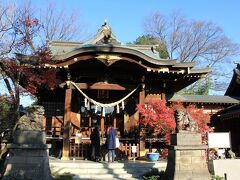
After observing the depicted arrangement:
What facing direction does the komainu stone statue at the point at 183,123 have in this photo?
to the viewer's left

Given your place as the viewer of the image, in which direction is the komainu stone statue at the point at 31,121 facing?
facing to the right of the viewer

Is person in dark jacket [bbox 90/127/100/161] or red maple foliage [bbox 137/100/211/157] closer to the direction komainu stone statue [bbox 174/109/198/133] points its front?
the person in dark jacket

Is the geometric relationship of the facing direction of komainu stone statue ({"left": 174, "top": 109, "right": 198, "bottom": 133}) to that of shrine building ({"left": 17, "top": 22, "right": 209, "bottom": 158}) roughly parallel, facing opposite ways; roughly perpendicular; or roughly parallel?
roughly perpendicular

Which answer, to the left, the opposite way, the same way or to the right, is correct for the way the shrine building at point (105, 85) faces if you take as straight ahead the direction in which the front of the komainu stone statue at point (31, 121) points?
to the right

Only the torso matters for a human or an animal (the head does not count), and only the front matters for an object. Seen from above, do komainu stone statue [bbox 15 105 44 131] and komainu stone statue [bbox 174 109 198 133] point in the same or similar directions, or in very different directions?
very different directions

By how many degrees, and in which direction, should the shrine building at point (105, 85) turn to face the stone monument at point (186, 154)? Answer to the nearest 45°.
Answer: approximately 45° to its left
